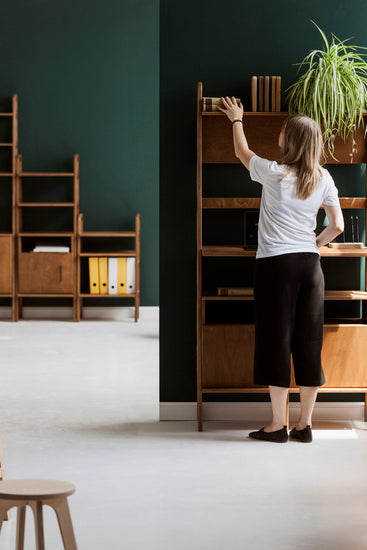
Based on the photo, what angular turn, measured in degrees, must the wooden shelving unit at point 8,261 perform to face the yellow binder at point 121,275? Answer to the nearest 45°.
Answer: approximately 90° to its left

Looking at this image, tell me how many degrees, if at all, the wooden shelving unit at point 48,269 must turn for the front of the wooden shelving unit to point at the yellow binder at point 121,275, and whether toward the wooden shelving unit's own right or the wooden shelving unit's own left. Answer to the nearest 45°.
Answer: approximately 90° to the wooden shelving unit's own left

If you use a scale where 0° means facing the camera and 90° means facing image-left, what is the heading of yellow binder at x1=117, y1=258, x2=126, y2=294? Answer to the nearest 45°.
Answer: approximately 0°

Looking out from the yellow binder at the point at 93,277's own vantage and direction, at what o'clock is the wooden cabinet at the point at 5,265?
The wooden cabinet is roughly at 3 o'clock from the yellow binder.

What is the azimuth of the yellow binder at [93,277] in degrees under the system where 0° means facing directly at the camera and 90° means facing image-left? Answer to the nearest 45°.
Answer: approximately 0°
